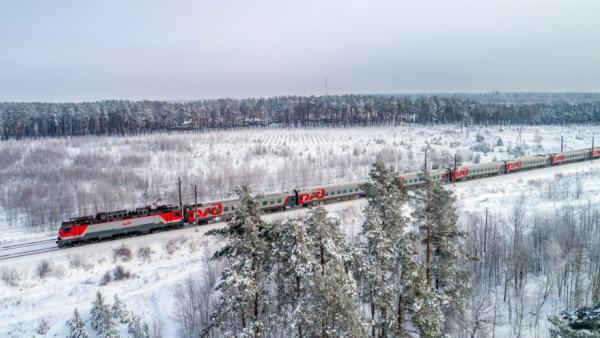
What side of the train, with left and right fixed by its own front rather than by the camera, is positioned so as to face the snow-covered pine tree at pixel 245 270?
left

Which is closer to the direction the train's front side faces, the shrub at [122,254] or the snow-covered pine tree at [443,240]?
the shrub

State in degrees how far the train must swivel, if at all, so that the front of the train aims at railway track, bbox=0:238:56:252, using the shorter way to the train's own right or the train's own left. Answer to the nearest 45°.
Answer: approximately 45° to the train's own right

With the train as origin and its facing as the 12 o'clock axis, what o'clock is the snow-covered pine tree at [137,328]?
The snow-covered pine tree is roughly at 10 o'clock from the train.

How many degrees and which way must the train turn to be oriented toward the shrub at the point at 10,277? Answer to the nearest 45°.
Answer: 0° — it already faces it

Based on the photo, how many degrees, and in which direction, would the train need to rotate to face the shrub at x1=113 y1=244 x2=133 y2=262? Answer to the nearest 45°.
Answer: approximately 45° to its left

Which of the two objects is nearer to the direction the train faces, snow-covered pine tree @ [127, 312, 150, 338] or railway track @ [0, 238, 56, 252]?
the railway track

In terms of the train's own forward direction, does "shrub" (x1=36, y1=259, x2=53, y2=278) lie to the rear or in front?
in front

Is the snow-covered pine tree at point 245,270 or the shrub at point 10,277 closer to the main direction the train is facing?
the shrub

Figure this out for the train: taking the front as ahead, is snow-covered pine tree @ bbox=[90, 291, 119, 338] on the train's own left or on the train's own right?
on the train's own left

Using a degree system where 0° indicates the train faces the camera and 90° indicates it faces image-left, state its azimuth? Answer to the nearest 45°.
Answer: approximately 45°

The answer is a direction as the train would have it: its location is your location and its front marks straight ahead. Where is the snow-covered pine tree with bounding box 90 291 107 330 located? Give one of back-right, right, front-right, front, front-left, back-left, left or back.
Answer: front-left
